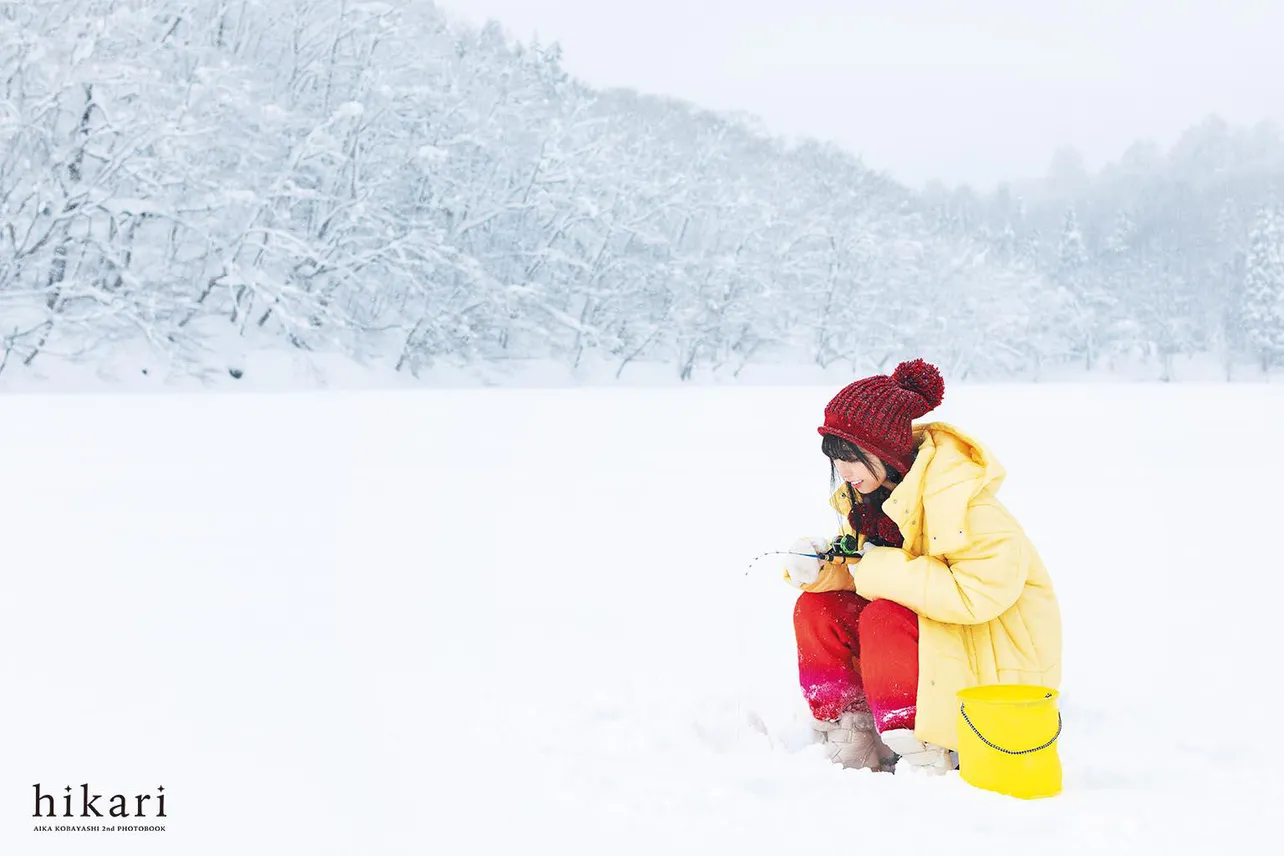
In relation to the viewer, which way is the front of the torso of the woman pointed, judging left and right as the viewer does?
facing the viewer and to the left of the viewer
